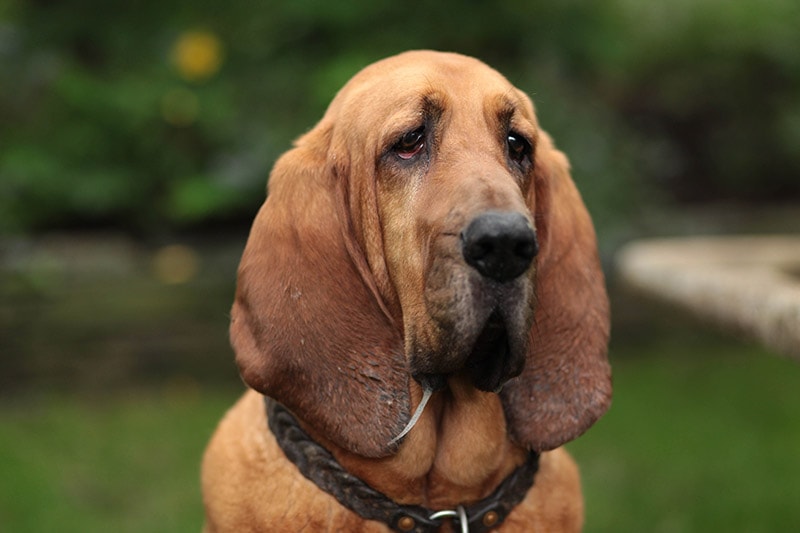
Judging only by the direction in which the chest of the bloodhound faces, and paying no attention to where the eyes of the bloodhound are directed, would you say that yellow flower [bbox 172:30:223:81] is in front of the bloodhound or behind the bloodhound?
behind

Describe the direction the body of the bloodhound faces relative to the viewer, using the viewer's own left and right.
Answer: facing the viewer and to the right of the viewer
